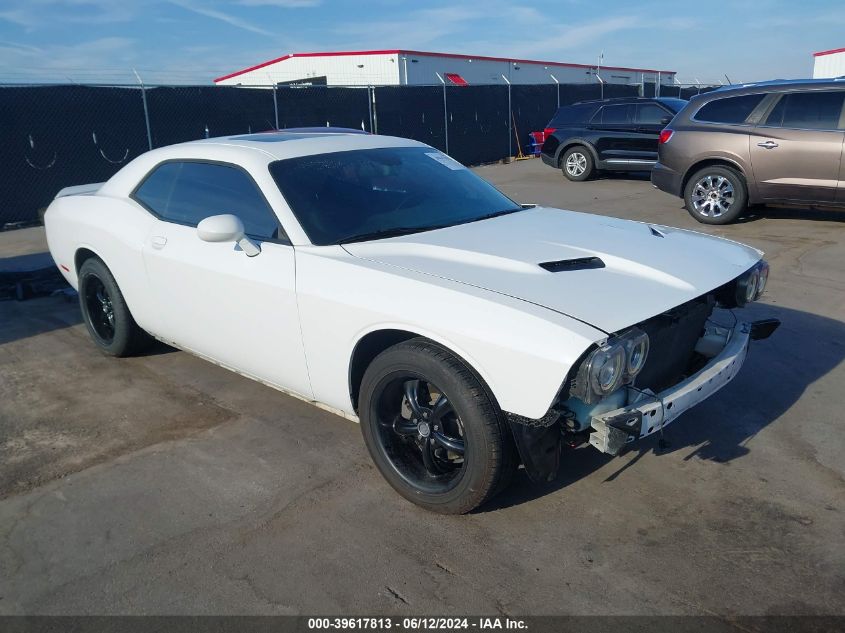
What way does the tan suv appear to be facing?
to the viewer's right

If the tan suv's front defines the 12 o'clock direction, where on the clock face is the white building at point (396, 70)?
The white building is roughly at 8 o'clock from the tan suv.

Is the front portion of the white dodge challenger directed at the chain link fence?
no

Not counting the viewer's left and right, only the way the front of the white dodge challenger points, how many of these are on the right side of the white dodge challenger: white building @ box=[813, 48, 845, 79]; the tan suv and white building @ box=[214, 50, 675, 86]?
0

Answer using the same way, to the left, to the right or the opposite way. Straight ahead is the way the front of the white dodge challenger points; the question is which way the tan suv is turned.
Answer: the same way

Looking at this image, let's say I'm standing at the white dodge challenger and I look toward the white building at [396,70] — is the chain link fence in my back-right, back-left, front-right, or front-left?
front-left

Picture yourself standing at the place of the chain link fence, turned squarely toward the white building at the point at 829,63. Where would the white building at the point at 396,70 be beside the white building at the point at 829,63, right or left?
left

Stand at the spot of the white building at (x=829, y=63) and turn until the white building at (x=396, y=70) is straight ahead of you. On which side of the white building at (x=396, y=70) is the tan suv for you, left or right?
left

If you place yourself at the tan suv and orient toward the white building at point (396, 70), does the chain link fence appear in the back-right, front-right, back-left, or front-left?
front-left

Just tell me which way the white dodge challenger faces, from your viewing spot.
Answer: facing the viewer and to the right of the viewer

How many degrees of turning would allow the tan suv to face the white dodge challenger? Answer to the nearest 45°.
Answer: approximately 90° to its right

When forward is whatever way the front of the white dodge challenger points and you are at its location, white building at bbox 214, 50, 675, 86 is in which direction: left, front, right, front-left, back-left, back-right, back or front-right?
back-left

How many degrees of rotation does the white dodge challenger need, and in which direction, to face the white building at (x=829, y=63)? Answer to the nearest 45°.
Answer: approximately 90° to its left
